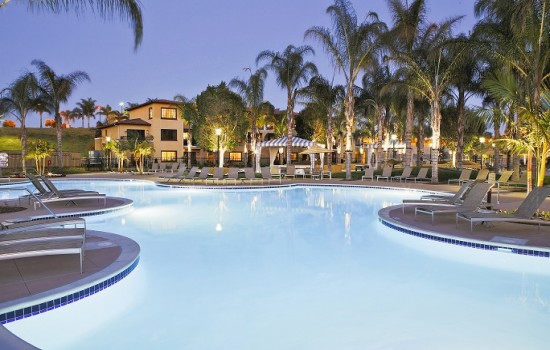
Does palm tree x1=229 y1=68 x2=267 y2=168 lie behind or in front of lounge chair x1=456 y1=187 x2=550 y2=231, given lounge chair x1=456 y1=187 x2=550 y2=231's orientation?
in front

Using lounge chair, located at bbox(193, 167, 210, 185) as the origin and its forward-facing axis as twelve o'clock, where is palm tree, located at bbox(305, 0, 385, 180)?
The palm tree is roughly at 8 o'clock from the lounge chair.

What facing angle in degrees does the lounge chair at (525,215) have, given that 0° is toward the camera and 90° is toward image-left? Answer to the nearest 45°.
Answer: approximately 90°

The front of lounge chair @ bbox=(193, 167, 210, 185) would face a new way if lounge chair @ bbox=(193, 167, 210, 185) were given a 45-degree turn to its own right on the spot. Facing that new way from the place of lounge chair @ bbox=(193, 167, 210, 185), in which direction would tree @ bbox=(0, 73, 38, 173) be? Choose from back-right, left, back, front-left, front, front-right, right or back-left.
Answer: front-right

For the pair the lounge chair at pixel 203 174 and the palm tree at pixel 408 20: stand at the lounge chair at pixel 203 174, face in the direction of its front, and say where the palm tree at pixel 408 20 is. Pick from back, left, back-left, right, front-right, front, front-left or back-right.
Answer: back-left

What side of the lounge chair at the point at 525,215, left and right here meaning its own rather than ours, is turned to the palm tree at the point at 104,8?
front

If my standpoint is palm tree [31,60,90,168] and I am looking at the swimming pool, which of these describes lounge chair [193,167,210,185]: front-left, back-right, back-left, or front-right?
front-left

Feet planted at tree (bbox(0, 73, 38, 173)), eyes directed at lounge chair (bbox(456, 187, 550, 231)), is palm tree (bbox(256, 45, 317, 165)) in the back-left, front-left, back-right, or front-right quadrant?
front-left

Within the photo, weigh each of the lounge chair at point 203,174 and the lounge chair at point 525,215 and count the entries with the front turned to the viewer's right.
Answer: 0

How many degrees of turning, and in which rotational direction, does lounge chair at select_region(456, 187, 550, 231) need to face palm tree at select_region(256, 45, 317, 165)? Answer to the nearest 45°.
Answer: approximately 45° to its right

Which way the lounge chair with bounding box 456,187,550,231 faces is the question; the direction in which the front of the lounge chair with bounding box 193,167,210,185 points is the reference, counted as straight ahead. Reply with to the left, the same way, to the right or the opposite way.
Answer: to the right

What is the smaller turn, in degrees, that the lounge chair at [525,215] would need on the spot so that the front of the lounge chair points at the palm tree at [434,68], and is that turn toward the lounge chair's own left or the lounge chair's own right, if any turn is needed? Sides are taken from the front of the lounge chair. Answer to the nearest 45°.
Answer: approximately 90° to the lounge chair's own right

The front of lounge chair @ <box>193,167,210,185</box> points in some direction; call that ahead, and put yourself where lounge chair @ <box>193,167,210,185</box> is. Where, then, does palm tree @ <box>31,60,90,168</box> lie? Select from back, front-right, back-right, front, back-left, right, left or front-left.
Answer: right

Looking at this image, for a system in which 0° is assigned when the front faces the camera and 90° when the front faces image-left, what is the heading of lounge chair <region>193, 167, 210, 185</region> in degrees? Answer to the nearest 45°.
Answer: approximately 45°
